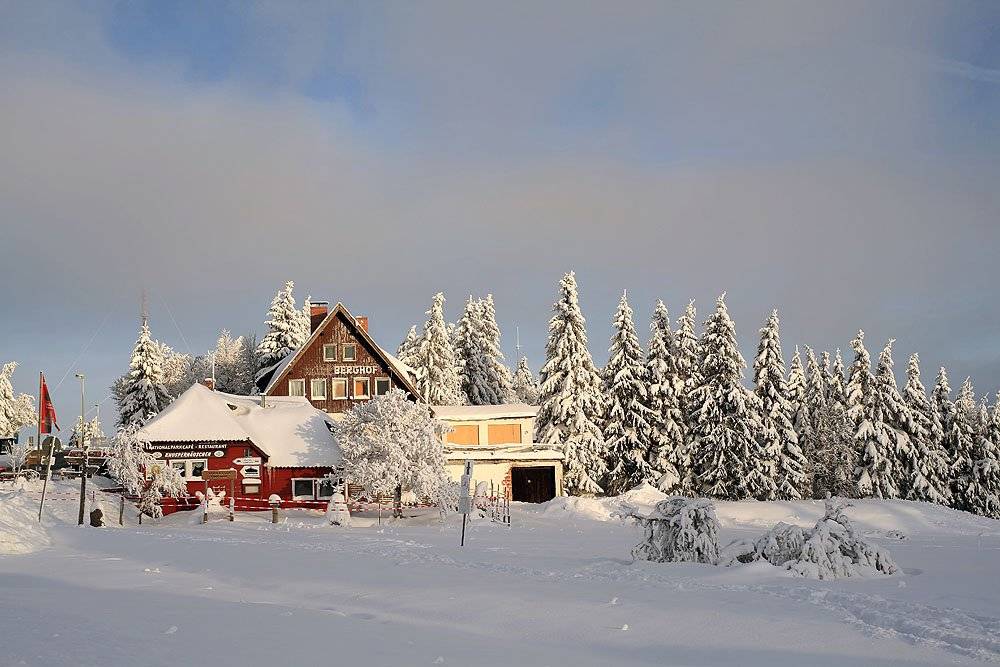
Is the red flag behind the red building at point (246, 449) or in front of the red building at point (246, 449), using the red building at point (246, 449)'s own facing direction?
in front

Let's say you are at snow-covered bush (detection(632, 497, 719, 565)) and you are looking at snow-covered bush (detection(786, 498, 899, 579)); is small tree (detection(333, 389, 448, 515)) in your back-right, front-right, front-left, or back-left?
back-left

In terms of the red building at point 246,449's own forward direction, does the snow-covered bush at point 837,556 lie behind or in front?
in front

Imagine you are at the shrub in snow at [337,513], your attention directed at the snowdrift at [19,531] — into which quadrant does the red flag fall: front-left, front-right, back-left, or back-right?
front-right

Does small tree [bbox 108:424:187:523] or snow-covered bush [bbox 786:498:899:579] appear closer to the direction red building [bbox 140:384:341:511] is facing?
the snow-covered bush

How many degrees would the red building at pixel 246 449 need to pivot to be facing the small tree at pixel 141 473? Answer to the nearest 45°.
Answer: approximately 45° to its right

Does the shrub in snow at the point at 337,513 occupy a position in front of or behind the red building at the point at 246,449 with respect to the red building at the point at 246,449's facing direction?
in front

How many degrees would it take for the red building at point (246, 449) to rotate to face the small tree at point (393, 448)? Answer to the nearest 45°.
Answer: approximately 45° to its left

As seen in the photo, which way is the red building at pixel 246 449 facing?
toward the camera
